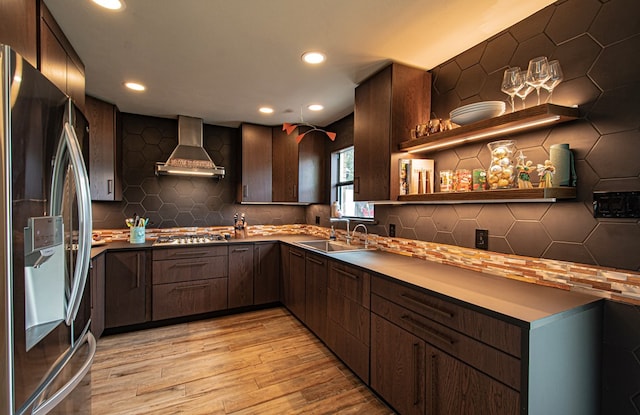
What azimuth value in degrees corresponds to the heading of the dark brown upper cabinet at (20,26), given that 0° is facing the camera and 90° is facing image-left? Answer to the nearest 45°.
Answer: approximately 270°

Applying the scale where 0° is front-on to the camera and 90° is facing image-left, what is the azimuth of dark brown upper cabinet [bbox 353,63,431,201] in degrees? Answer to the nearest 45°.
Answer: approximately 45°

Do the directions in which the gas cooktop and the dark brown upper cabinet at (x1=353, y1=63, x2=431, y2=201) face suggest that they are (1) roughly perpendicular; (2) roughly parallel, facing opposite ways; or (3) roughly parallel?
roughly perpendicular

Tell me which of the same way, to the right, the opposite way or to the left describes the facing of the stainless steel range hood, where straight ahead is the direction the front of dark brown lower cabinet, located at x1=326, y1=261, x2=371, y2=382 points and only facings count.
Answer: to the left

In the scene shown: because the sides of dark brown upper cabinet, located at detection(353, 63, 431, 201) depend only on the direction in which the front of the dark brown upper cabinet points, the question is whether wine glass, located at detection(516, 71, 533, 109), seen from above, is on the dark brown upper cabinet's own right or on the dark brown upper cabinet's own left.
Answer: on the dark brown upper cabinet's own left

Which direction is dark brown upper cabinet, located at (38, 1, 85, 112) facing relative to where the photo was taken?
to the viewer's right

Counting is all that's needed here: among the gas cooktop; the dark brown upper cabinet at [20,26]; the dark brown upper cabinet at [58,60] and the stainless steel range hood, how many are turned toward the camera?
2

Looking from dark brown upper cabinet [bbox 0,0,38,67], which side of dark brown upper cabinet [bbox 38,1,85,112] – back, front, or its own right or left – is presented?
right

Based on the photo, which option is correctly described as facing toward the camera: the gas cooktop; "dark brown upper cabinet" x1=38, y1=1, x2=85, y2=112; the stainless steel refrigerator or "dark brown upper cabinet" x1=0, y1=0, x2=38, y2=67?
the gas cooktop

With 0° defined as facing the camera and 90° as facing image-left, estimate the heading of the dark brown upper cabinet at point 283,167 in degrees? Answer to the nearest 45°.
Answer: approximately 0°

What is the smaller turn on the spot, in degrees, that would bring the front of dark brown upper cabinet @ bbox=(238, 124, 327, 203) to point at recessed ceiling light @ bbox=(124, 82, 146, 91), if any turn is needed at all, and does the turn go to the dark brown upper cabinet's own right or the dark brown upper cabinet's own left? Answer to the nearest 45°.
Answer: approximately 45° to the dark brown upper cabinet's own right
